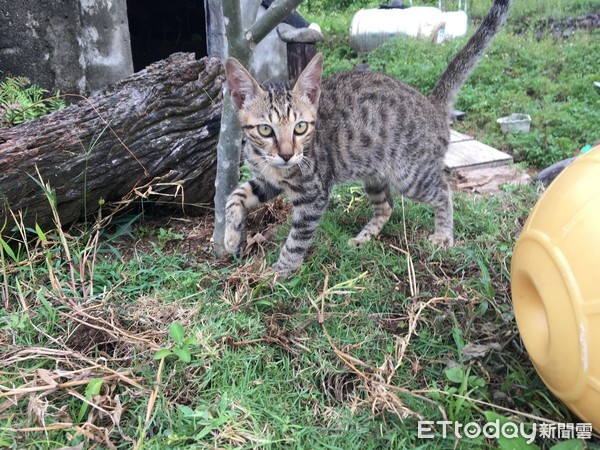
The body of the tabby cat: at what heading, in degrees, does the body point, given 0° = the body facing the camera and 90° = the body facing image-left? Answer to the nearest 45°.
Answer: approximately 45°

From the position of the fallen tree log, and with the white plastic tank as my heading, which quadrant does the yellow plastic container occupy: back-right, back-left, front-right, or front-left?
back-right

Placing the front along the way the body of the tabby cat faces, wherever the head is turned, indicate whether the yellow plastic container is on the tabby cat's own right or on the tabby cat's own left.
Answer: on the tabby cat's own left

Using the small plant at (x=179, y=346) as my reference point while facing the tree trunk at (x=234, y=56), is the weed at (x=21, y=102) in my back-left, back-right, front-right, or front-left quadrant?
front-left

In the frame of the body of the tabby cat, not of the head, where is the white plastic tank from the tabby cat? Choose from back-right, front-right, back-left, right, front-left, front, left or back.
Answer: back-right

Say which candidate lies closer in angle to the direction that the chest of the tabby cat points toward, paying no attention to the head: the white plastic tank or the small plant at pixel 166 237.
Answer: the small plant

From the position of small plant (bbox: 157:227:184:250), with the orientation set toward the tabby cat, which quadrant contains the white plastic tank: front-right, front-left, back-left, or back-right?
front-left

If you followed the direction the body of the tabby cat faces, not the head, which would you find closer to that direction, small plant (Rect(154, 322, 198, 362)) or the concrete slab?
the small plant

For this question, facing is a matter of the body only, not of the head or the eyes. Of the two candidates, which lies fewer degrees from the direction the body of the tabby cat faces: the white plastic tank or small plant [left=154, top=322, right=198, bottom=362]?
the small plant

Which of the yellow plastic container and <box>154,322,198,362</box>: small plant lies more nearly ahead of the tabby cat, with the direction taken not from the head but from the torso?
the small plant

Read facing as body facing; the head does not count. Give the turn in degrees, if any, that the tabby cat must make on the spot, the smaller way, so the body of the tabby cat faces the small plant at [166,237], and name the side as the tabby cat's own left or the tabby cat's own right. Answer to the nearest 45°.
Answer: approximately 45° to the tabby cat's own right

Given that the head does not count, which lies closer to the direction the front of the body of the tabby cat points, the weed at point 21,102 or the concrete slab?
the weed

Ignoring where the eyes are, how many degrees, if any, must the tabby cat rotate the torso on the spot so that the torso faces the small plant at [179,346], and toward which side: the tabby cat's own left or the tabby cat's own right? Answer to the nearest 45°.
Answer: approximately 45° to the tabby cat's own left

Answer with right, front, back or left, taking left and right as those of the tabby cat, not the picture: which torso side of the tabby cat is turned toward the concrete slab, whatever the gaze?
back
